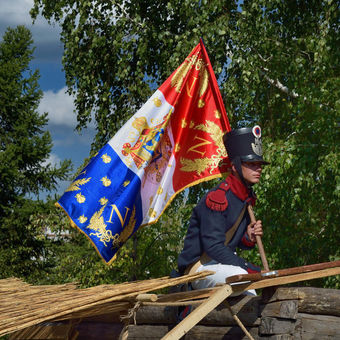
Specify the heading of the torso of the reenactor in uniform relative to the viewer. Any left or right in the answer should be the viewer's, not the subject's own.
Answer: facing to the right of the viewer
